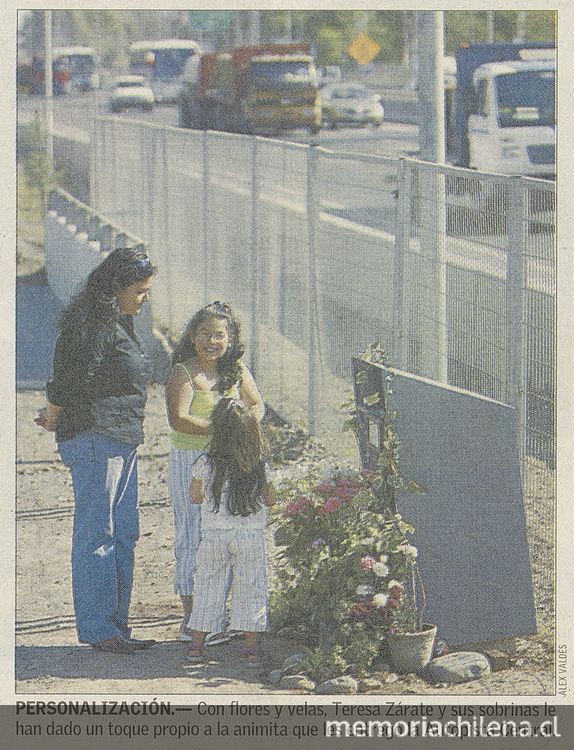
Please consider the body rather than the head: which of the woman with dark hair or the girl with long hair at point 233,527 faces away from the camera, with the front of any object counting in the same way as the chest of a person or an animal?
the girl with long hair

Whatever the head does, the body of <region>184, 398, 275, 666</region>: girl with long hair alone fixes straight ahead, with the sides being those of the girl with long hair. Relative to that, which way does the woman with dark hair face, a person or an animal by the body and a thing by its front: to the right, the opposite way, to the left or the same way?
to the right

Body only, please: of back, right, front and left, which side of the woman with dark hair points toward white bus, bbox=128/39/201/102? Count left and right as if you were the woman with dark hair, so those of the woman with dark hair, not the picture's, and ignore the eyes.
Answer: left

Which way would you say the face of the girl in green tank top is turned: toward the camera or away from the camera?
toward the camera

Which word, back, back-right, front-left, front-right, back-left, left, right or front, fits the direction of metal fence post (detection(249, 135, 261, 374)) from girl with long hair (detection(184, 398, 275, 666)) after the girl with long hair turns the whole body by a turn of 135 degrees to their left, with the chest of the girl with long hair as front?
back-right

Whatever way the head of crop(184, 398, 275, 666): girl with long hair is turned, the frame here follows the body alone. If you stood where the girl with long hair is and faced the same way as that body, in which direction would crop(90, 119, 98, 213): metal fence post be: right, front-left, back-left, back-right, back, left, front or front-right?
front

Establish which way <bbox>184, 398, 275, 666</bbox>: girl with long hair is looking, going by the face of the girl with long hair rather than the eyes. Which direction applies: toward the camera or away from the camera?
away from the camera

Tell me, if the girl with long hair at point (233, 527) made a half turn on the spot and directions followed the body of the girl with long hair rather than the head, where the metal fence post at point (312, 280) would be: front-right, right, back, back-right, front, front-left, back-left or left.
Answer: back

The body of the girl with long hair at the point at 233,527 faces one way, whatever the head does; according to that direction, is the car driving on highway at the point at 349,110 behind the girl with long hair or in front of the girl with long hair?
in front

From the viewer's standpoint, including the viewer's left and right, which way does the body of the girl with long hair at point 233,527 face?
facing away from the viewer

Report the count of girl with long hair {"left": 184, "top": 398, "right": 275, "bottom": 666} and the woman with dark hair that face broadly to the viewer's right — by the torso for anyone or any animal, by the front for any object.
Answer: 1

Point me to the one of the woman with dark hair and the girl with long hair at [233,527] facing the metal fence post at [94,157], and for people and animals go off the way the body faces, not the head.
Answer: the girl with long hair

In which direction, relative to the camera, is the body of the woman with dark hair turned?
to the viewer's right

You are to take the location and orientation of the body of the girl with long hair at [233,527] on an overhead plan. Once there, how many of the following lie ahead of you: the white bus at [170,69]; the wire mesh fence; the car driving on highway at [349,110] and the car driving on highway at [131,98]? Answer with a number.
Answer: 4

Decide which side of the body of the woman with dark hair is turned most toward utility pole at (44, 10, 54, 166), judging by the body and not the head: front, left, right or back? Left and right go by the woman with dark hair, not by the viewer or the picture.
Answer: left
